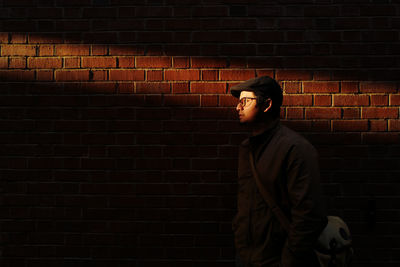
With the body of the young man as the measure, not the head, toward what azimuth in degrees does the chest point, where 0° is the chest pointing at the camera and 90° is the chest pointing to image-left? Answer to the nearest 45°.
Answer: approximately 45°
